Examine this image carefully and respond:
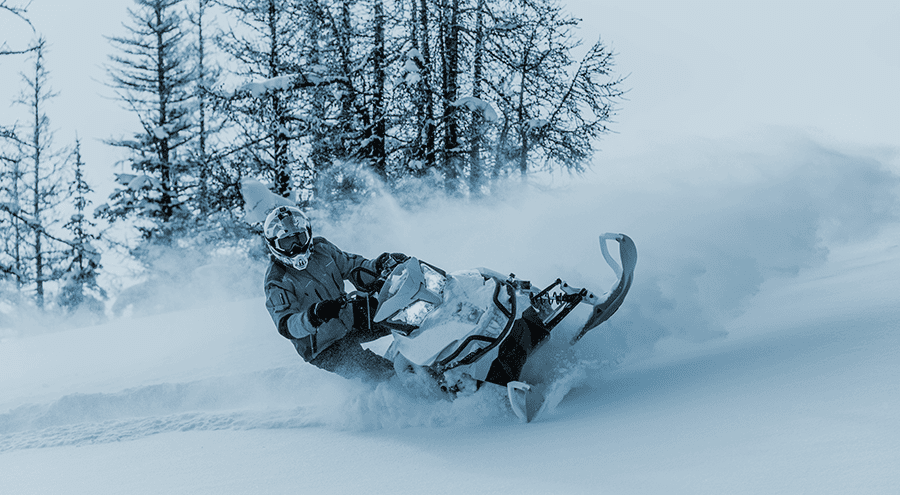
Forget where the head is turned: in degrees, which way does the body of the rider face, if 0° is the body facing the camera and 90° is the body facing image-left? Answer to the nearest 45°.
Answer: approximately 315°

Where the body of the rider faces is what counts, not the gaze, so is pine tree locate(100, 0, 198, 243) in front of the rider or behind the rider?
behind

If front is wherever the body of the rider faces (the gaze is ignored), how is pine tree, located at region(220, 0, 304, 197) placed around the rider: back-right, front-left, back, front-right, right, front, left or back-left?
back-left

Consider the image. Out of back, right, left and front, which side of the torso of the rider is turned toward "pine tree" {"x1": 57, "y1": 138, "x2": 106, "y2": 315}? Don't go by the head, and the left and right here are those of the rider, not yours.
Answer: back
